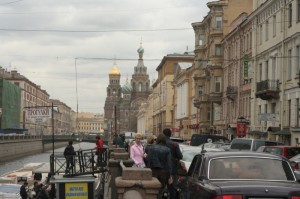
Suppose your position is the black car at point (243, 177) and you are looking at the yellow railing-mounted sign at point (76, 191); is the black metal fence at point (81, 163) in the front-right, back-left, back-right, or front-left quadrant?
front-right

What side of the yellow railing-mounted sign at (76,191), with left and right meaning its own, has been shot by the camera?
front

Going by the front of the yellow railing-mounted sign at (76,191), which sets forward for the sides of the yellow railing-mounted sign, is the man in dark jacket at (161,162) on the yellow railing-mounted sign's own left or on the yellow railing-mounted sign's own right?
on the yellow railing-mounted sign's own left

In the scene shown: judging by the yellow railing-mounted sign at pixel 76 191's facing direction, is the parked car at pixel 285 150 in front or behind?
behind

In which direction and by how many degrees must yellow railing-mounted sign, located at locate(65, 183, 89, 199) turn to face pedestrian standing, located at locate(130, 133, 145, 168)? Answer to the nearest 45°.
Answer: approximately 180°

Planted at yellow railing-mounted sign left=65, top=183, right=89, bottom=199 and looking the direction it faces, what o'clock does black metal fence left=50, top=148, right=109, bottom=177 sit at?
The black metal fence is roughly at 6 o'clock from the yellow railing-mounted sign.
